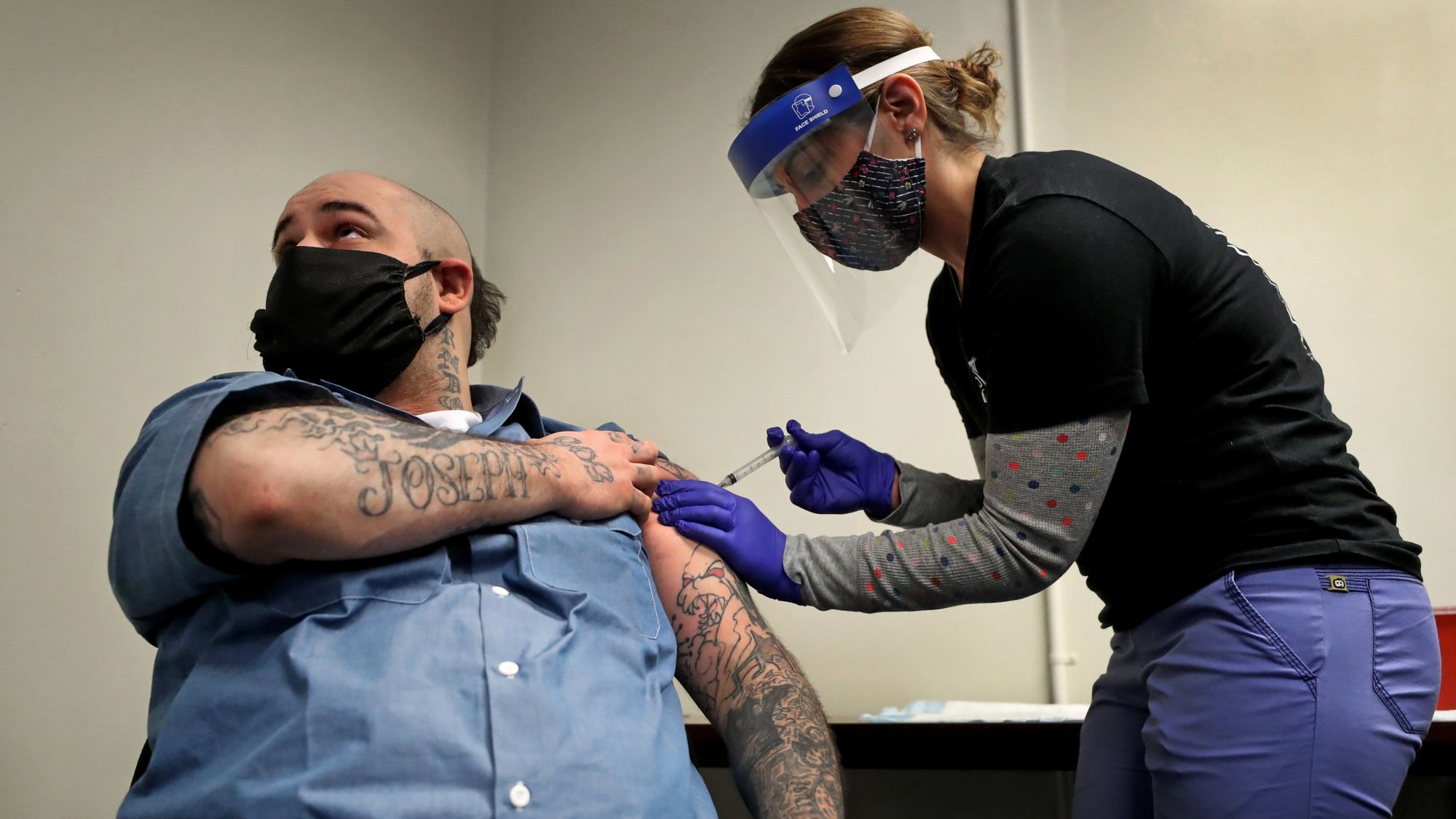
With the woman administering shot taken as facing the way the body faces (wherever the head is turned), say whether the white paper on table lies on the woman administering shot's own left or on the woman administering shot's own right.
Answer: on the woman administering shot's own right

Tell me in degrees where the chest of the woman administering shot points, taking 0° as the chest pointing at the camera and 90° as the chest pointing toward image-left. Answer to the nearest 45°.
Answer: approximately 90°

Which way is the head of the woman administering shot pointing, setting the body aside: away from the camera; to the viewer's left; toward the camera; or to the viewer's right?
to the viewer's left
